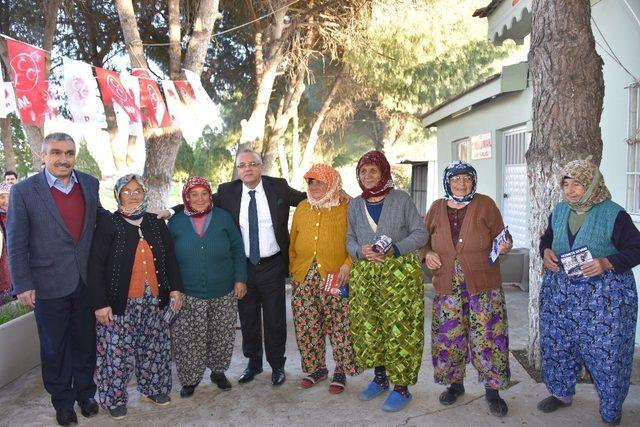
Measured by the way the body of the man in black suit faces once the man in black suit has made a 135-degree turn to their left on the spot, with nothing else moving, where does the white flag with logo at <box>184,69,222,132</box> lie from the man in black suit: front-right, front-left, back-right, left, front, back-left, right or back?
front-left

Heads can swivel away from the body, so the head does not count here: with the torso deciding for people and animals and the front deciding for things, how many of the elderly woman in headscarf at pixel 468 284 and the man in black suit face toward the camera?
2

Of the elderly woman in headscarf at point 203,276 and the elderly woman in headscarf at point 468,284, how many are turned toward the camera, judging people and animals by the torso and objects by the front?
2

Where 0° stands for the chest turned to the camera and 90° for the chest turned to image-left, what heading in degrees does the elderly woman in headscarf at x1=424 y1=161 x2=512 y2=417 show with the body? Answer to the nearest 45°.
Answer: approximately 0°

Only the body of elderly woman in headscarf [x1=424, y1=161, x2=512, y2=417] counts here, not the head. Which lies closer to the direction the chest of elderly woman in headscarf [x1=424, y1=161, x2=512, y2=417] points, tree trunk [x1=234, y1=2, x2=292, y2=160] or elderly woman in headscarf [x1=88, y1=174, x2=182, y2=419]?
the elderly woman in headscarf

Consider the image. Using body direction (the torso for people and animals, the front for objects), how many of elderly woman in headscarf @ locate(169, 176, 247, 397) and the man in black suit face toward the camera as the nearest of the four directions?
2

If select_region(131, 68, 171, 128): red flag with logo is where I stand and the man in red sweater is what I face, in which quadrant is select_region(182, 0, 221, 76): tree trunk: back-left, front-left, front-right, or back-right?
back-left

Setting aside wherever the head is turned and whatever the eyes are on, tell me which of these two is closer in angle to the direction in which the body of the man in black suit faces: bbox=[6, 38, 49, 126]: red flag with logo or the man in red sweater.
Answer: the man in red sweater

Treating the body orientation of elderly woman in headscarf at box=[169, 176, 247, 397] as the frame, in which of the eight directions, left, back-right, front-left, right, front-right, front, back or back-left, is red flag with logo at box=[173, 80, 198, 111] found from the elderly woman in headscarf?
back
